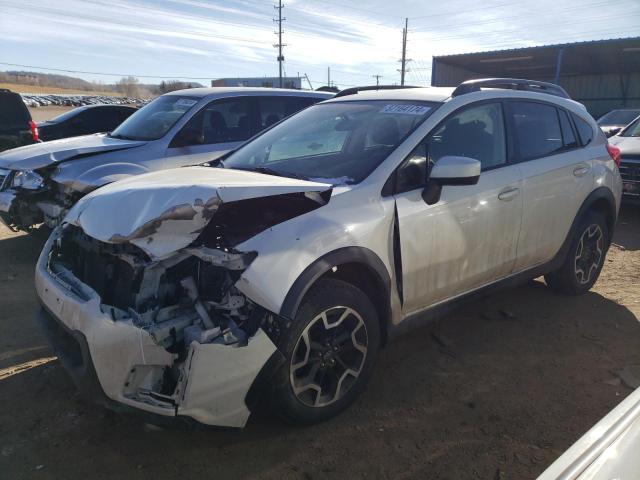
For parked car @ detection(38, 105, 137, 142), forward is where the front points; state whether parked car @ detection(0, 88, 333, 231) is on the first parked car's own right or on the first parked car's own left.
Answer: on the first parked car's own left

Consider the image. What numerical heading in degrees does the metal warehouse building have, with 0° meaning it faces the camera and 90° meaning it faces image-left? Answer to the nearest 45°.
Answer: approximately 45°

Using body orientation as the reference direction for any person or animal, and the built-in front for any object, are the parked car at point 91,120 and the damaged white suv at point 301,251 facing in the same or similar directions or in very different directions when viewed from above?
same or similar directions

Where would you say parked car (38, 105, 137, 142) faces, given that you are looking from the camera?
facing the viewer and to the left of the viewer

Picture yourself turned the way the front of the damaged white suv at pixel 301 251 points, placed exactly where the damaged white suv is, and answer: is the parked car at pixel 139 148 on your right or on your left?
on your right

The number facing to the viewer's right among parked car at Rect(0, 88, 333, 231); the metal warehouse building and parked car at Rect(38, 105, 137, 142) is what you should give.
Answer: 0

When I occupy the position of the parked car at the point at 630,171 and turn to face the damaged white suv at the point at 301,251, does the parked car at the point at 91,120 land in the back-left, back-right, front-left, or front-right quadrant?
front-right

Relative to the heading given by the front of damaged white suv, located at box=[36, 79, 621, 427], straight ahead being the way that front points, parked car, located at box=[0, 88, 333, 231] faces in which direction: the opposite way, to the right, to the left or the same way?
the same way

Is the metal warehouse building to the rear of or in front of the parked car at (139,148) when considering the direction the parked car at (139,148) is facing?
to the rear

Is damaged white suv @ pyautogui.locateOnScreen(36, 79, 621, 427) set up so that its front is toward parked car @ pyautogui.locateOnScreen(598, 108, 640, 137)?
no

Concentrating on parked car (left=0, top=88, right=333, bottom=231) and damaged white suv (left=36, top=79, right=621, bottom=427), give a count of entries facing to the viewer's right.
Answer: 0

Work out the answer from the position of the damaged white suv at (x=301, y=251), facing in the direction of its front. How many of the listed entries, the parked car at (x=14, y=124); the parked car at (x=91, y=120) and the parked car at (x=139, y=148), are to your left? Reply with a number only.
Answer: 0

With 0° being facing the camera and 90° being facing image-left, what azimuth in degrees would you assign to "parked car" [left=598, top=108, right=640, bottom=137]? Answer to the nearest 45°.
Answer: approximately 45°

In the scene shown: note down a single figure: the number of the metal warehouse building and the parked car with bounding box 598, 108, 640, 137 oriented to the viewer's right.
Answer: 0

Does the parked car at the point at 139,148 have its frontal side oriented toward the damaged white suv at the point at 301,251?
no

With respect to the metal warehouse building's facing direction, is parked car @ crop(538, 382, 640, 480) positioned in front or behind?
in front

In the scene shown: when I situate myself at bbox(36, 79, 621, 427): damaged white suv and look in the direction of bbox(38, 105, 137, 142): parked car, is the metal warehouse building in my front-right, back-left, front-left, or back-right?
front-right
